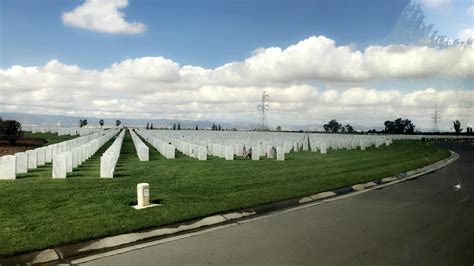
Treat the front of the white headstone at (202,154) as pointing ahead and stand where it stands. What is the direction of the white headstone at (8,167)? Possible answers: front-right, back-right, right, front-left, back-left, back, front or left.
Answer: front-right

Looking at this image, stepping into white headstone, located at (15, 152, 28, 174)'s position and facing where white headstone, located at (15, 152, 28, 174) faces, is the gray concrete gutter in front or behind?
in front

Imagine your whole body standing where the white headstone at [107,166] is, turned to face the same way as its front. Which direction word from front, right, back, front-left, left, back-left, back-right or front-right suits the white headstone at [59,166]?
right

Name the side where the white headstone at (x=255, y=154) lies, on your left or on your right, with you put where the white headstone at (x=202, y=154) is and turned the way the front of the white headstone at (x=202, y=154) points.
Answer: on your left

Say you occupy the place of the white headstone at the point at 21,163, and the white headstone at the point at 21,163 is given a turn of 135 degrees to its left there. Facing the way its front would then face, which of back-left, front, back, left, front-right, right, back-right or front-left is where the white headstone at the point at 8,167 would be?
back-right

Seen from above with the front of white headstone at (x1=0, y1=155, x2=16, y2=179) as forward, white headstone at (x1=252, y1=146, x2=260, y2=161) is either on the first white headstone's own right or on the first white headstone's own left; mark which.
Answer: on the first white headstone's own left

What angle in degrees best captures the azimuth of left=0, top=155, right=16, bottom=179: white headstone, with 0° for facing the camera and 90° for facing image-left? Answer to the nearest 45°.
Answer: approximately 0°

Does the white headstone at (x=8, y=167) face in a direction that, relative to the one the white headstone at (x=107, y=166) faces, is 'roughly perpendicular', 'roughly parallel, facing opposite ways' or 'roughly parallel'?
roughly parallel

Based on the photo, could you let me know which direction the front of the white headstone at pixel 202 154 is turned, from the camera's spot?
facing the viewer

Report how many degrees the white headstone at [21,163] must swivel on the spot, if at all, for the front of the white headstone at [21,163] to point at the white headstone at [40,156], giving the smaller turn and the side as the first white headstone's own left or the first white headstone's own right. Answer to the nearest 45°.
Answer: approximately 180°

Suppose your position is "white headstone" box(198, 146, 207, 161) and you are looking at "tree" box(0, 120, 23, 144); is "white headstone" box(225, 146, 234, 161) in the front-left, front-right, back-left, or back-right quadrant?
back-right

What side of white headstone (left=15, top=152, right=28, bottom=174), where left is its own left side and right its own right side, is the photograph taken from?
front

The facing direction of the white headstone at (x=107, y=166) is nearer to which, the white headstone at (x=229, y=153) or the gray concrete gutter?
the gray concrete gutter

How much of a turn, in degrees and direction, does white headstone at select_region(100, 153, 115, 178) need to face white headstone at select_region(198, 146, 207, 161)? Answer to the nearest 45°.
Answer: approximately 135° to its left

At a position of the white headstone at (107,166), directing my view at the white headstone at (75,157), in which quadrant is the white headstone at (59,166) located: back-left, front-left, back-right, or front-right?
front-left

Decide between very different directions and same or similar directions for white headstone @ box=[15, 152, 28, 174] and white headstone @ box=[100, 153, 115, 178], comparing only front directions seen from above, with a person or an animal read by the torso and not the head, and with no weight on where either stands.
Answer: same or similar directions

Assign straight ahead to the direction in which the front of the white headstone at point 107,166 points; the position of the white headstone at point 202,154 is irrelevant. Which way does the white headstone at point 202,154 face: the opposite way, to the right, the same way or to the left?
the same way
